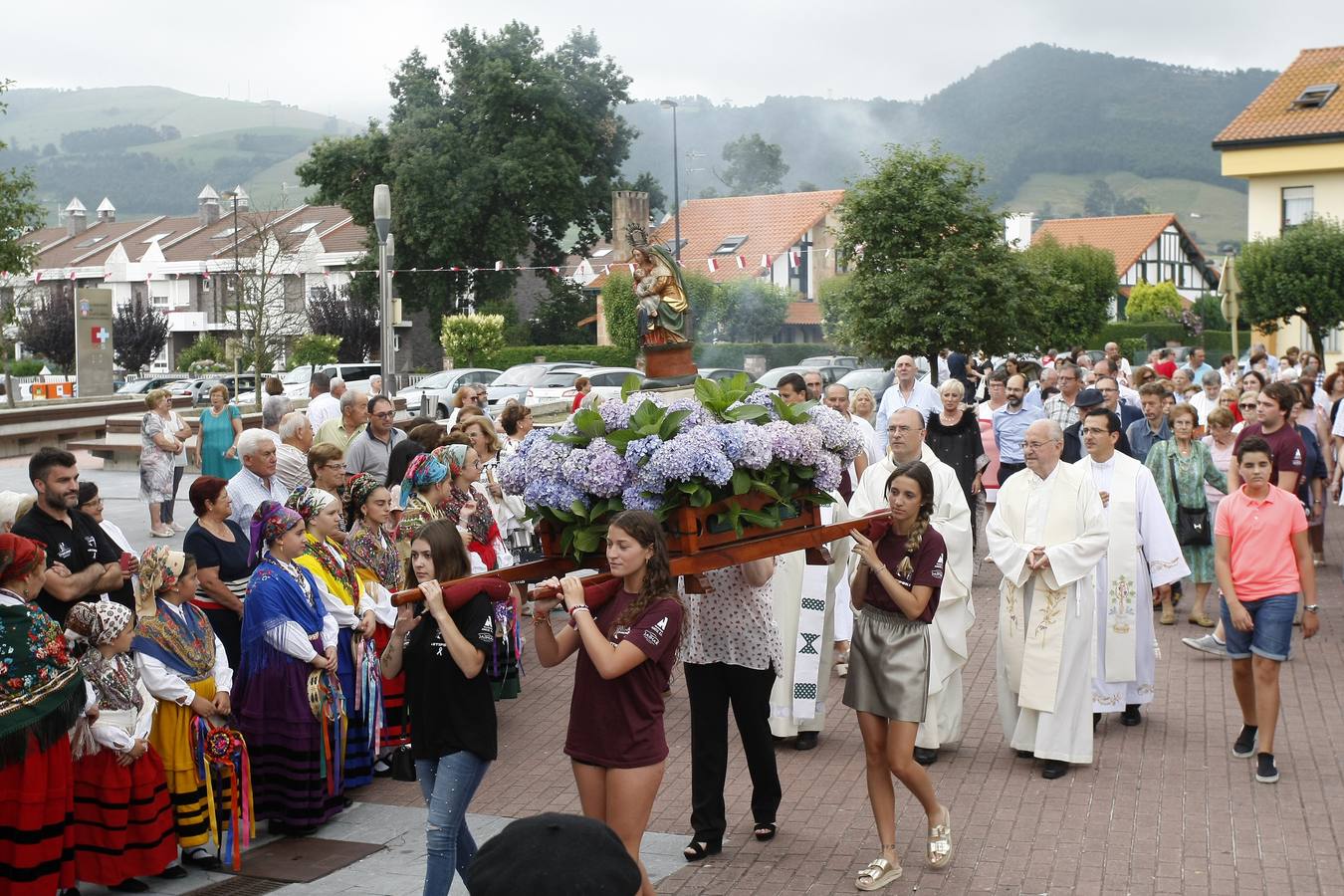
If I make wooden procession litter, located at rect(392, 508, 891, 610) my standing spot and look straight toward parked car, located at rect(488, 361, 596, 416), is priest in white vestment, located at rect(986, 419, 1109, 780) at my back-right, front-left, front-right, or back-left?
front-right

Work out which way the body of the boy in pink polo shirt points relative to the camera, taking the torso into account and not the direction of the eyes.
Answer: toward the camera

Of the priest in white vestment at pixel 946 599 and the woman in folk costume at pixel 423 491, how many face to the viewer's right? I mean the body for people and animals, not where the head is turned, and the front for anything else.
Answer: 1

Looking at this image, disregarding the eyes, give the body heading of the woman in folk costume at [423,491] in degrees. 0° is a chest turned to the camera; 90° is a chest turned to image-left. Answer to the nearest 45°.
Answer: approximately 270°

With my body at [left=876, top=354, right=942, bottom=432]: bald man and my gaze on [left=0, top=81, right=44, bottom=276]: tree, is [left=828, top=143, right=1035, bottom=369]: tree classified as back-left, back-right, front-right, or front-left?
front-right

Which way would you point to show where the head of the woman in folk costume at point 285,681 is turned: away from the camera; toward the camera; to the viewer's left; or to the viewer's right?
to the viewer's right

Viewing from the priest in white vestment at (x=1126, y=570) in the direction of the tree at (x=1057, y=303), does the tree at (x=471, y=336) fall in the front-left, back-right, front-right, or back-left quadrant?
front-left

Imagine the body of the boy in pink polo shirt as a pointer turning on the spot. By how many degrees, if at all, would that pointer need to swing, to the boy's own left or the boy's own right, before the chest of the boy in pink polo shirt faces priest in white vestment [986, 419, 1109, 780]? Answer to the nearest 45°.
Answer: approximately 90° to the boy's own right

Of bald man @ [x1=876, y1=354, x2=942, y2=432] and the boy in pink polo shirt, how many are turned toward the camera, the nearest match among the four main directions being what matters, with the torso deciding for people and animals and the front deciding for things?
2

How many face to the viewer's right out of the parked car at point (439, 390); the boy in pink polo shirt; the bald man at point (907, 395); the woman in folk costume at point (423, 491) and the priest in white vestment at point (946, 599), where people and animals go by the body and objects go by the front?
1

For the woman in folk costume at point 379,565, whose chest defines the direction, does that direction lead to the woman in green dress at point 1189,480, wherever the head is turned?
no

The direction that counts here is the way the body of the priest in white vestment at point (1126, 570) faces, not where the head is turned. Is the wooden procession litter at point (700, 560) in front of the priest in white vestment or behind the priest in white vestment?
in front

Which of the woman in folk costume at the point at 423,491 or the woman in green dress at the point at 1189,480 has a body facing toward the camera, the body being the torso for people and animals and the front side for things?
the woman in green dress

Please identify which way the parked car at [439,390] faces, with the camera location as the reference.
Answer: facing the viewer and to the left of the viewer

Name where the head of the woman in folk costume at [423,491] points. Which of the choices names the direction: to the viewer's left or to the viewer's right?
to the viewer's right

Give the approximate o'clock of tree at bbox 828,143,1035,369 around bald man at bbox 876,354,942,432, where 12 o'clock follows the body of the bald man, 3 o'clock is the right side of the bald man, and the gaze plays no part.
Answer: The tree is roughly at 6 o'clock from the bald man.

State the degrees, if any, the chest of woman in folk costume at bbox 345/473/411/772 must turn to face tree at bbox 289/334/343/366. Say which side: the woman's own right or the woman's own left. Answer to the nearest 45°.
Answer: approximately 135° to the woman's own left

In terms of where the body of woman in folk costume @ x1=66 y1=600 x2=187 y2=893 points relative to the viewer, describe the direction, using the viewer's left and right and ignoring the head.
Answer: facing the viewer and to the right of the viewer
